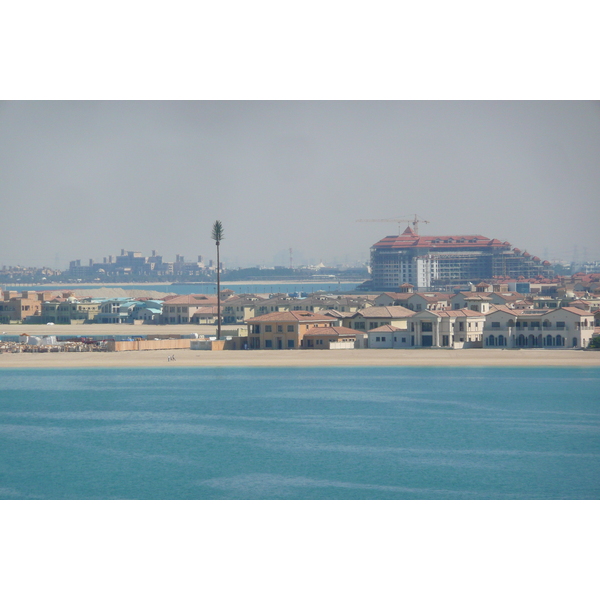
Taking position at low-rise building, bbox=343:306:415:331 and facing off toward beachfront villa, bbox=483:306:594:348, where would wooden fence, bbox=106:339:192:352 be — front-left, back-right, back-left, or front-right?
back-right

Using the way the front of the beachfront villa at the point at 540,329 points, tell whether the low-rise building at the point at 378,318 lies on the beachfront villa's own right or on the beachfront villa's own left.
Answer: on the beachfront villa's own right

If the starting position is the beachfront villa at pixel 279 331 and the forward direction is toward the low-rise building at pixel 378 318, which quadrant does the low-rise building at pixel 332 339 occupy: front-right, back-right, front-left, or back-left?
front-right

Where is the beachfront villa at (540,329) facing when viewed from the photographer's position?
facing the viewer

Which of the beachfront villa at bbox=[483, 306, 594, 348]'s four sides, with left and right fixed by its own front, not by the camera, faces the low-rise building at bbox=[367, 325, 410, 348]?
right

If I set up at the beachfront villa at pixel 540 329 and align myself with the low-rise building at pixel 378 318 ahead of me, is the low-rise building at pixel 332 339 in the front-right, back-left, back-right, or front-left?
front-left

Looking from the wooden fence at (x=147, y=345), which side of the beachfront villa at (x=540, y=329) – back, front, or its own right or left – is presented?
right

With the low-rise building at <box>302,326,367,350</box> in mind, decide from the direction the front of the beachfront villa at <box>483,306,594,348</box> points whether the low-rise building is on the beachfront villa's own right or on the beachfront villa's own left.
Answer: on the beachfront villa's own right

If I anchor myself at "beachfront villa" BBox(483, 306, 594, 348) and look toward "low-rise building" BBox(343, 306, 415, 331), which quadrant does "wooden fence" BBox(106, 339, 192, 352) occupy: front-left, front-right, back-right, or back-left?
front-left
